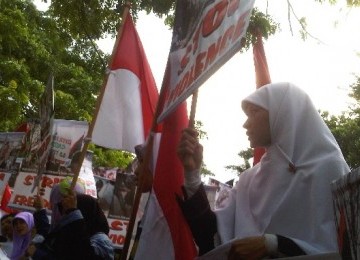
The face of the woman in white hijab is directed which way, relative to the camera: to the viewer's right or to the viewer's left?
to the viewer's left

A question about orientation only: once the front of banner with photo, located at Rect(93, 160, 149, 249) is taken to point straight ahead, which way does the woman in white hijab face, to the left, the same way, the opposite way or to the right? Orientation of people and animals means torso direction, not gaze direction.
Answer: to the right

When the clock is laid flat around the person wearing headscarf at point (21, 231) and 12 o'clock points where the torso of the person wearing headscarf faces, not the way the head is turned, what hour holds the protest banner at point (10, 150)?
The protest banner is roughly at 4 o'clock from the person wearing headscarf.

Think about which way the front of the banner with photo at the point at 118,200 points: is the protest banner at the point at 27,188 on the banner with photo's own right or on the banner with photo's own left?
on the banner with photo's own right

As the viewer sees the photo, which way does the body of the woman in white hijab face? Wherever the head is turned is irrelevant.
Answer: to the viewer's left
